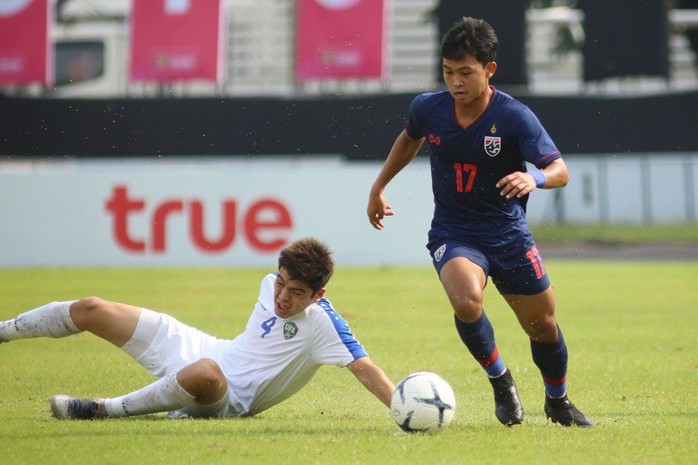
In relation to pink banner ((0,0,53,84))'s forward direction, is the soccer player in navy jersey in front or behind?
in front

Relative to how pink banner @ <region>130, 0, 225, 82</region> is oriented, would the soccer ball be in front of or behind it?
in front

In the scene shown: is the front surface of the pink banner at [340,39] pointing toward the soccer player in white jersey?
yes

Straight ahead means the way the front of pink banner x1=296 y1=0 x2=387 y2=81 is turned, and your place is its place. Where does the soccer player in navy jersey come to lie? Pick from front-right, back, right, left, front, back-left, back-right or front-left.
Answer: front

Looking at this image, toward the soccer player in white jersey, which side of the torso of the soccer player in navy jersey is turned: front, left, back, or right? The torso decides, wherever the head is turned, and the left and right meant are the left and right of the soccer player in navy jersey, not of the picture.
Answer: right

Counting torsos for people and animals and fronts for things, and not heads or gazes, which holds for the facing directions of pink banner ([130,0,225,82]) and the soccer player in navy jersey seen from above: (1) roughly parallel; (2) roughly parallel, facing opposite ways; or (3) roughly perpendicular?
roughly parallel

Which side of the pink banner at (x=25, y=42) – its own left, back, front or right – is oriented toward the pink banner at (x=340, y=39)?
left

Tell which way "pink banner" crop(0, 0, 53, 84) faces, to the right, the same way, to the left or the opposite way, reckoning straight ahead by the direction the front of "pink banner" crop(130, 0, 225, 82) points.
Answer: the same way

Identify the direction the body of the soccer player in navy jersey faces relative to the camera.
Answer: toward the camera

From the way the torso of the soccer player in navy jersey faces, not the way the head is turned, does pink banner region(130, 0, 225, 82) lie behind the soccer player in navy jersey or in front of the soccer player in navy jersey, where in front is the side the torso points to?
behind

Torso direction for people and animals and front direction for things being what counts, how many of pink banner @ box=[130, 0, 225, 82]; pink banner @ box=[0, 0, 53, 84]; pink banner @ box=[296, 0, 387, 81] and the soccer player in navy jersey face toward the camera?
4

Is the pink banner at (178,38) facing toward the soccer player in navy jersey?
yes

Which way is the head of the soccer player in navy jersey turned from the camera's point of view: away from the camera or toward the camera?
toward the camera

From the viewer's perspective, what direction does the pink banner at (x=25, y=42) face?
toward the camera
